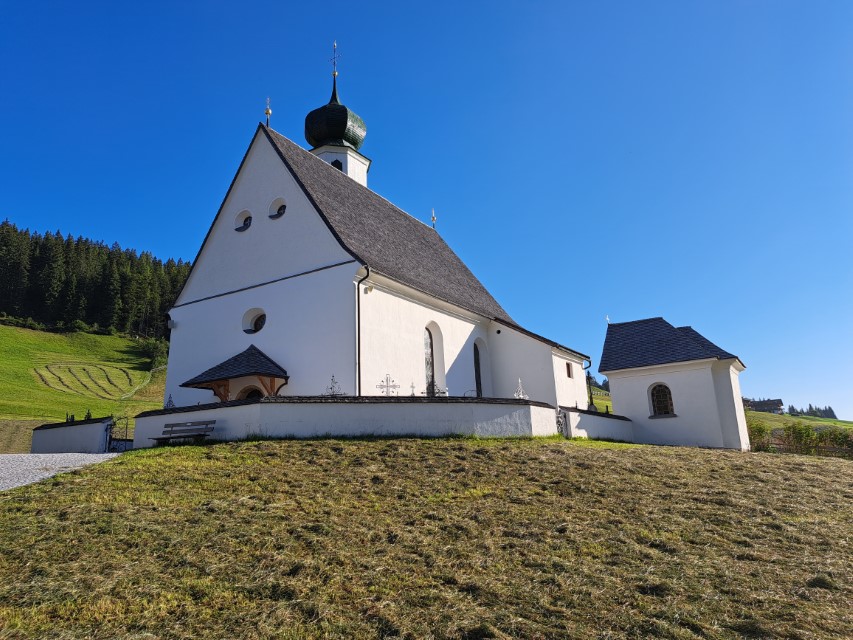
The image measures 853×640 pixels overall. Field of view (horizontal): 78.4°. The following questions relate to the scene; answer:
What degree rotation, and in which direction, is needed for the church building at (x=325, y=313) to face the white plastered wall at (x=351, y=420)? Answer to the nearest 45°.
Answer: approximately 45° to its left

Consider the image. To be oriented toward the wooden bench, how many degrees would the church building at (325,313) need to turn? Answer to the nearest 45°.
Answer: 0° — it already faces it

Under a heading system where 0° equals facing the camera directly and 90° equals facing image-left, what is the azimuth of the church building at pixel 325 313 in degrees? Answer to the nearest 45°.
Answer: approximately 45°
